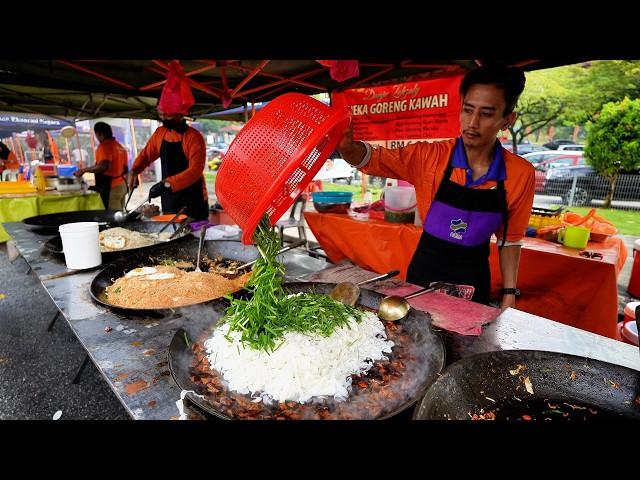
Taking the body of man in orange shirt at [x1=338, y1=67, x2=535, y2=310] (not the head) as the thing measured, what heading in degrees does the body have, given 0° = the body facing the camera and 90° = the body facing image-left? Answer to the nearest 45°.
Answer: approximately 45°

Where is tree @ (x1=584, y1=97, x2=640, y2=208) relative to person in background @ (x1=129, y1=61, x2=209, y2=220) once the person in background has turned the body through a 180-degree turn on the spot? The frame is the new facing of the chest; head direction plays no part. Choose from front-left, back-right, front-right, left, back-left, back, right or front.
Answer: front-right

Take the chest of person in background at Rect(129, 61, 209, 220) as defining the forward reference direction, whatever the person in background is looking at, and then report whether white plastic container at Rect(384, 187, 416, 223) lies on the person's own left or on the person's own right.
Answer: on the person's own left

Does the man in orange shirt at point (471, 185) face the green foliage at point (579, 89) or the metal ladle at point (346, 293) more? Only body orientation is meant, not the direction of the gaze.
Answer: the metal ladle

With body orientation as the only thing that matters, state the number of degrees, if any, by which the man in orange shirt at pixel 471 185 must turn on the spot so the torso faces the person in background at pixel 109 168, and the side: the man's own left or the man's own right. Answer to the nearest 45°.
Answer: approximately 90° to the man's own right

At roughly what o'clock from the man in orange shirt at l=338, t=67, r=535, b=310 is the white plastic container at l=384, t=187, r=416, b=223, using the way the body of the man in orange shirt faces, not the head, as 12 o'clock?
The white plastic container is roughly at 4 o'clock from the man in orange shirt.
